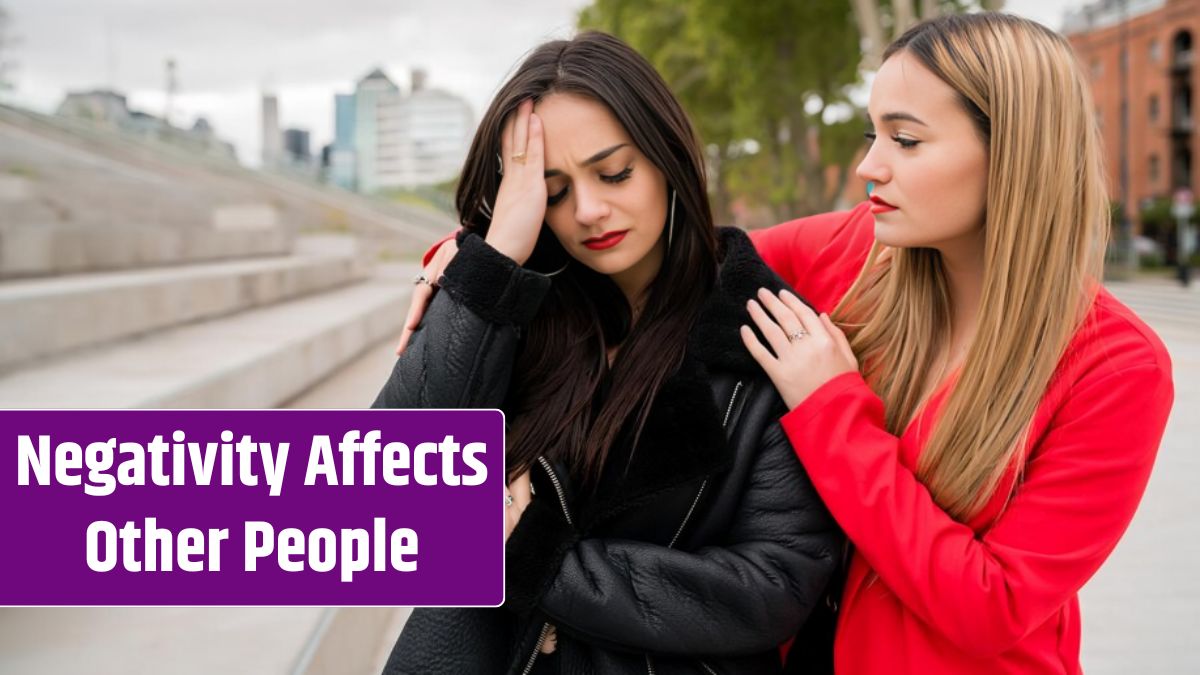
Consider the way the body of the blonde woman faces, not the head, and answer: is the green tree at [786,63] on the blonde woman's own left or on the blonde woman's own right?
on the blonde woman's own right

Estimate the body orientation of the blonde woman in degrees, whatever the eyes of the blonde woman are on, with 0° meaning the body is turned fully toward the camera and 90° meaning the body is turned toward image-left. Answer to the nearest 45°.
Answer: approximately 45°

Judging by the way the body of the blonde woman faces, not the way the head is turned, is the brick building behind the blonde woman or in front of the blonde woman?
behind

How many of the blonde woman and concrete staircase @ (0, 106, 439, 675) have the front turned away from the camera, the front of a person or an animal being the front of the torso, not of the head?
0

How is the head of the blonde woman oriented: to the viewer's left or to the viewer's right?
to the viewer's left

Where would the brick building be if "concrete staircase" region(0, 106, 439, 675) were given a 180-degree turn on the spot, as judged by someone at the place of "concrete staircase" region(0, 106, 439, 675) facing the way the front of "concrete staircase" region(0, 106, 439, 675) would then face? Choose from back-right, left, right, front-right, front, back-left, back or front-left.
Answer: right

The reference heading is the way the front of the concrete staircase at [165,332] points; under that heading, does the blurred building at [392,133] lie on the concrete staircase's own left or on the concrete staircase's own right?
on the concrete staircase's own left

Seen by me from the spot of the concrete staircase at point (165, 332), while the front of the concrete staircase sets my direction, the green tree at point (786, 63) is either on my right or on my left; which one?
on my left

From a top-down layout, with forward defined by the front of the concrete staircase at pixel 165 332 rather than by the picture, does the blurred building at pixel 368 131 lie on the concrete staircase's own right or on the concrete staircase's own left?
on the concrete staircase's own left

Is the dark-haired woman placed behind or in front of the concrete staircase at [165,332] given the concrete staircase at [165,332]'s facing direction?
in front

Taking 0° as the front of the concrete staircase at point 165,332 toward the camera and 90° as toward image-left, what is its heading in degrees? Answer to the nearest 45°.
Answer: approximately 315°
